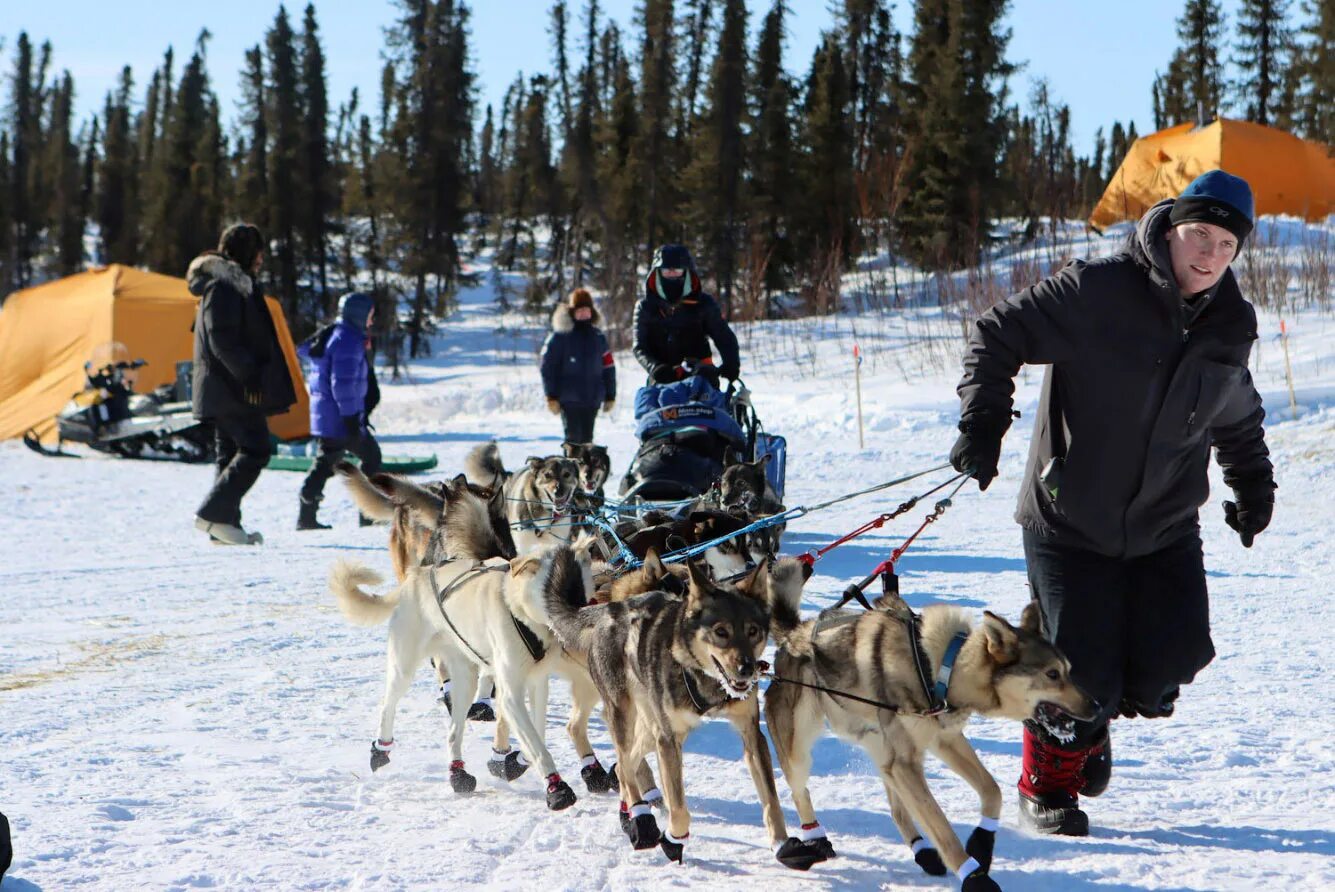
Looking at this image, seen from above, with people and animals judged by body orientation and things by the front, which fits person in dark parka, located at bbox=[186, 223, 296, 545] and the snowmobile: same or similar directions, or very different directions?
very different directions

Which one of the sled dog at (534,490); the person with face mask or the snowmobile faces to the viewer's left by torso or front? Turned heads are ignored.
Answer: the snowmobile

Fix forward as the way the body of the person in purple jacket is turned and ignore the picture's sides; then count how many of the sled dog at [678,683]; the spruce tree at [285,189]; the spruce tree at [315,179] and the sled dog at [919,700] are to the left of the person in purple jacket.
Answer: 2

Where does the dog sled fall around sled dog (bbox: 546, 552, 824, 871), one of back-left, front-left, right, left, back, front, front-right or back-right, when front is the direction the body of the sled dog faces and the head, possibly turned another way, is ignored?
back-left

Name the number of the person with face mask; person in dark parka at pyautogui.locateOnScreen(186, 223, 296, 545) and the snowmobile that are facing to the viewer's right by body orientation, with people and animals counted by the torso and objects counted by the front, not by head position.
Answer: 1

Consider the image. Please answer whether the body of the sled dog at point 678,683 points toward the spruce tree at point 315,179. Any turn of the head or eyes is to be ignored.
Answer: no

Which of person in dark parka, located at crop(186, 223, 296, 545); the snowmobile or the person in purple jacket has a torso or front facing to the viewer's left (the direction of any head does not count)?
the snowmobile

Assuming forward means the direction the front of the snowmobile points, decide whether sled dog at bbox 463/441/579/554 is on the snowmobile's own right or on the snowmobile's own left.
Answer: on the snowmobile's own left

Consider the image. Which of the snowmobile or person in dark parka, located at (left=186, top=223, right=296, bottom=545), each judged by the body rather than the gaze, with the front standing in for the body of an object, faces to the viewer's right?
the person in dark parka

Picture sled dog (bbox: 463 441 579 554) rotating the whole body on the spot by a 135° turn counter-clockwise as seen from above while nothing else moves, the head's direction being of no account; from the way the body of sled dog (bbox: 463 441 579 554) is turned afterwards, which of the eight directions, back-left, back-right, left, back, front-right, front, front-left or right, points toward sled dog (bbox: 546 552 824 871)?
back

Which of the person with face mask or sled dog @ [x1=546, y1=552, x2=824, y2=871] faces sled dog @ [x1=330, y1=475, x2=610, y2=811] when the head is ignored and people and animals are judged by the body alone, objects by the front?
the person with face mask

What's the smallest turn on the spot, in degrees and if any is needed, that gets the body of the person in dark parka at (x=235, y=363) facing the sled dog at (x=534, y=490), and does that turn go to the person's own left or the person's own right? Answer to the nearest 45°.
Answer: approximately 45° to the person's own right

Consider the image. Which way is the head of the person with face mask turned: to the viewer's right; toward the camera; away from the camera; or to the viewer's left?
toward the camera

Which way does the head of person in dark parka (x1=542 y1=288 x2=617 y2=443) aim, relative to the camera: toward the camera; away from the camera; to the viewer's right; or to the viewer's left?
toward the camera

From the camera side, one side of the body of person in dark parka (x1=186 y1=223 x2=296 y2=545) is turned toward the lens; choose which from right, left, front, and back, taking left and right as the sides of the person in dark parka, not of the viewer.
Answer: right

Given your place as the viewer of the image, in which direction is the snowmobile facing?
facing to the left of the viewer

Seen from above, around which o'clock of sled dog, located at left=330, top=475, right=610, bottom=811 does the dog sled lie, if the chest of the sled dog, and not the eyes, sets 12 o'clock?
The dog sled is roughly at 8 o'clock from the sled dog.
